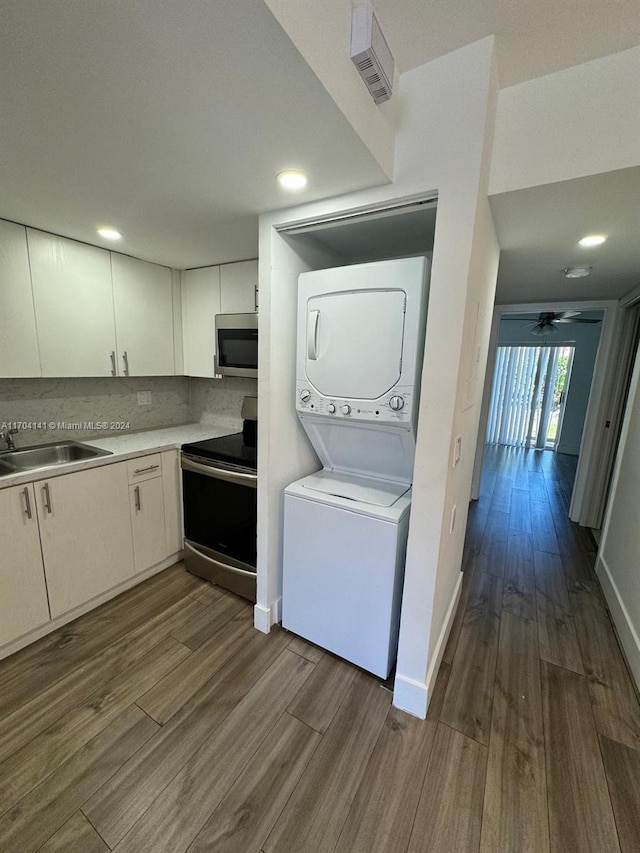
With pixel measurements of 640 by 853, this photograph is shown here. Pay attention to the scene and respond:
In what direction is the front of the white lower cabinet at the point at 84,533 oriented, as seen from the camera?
facing the viewer and to the right of the viewer

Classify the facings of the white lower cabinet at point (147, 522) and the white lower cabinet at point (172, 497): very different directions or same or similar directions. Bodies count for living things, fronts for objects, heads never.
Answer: same or similar directions

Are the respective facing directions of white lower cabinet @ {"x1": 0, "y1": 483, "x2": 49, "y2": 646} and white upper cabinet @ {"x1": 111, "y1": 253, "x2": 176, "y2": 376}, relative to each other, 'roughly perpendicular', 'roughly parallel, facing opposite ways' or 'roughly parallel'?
roughly parallel

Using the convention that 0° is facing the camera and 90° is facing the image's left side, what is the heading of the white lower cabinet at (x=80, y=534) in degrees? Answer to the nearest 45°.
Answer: approximately 315°

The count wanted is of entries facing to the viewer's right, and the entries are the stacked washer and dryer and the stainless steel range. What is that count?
0
